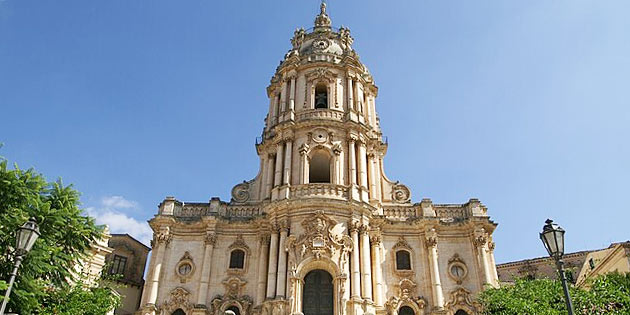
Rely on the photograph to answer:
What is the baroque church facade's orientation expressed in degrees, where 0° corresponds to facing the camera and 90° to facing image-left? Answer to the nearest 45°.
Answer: approximately 0°
